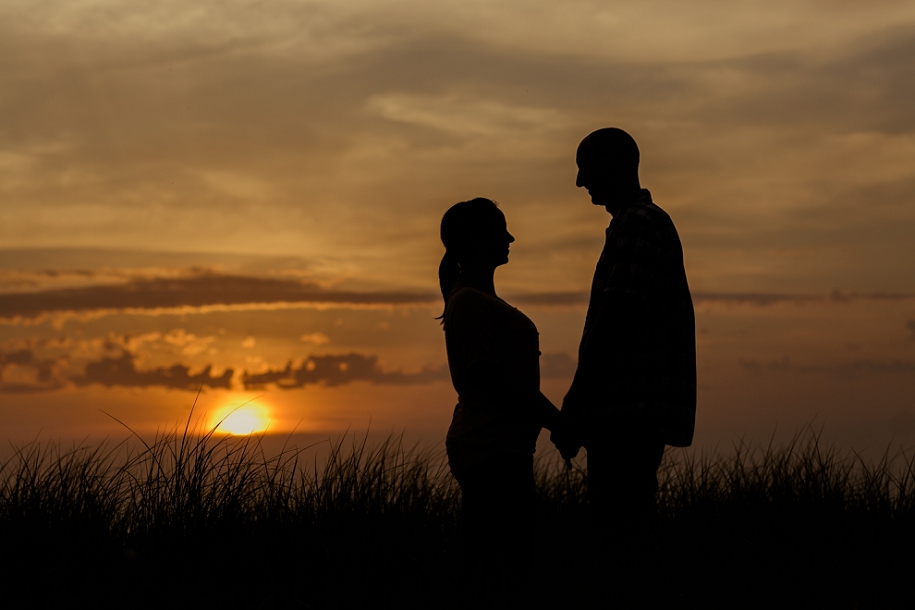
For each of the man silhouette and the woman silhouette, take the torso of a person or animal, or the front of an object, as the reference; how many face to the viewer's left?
1

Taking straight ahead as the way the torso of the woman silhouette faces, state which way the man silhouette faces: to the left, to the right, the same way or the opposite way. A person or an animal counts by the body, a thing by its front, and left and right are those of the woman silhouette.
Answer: the opposite way

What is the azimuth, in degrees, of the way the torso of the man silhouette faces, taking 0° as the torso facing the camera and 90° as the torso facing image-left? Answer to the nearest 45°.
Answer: approximately 90°

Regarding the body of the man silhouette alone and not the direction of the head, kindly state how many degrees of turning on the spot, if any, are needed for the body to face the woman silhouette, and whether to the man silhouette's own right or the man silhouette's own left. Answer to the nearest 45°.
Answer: approximately 45° to the man silhouette's own left

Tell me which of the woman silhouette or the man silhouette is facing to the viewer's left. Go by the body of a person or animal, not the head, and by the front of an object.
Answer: the man silhouette

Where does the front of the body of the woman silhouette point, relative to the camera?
to the viewer's right

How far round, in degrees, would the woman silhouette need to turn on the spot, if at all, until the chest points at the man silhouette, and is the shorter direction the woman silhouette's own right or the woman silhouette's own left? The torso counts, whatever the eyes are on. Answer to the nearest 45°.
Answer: approximately 45° to the woman silhouette's own left
